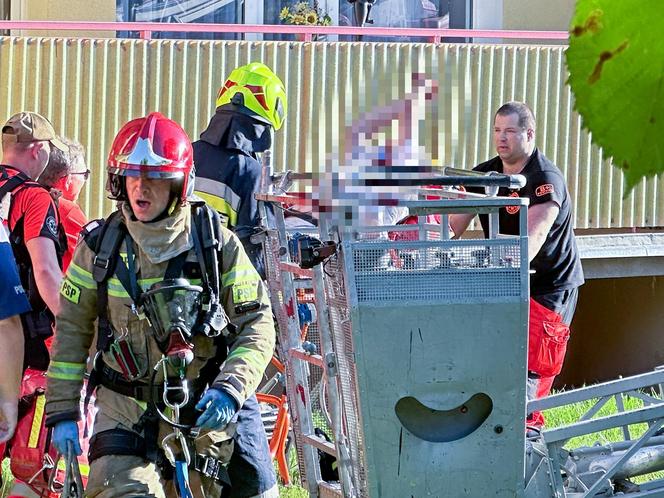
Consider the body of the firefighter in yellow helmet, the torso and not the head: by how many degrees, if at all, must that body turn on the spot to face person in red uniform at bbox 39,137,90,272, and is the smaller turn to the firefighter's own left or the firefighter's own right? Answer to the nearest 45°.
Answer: approximately 135° to the firefighter's own left

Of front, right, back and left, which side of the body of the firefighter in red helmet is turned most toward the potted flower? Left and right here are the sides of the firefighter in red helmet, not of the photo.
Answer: back

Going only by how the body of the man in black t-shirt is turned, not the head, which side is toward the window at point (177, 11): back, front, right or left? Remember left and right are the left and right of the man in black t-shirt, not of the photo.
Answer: right

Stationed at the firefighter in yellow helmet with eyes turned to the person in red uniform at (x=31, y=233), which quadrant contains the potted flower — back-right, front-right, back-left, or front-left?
back-right

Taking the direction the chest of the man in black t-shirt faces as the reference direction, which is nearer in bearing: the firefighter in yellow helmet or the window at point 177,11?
the firefighter in yellow helmet

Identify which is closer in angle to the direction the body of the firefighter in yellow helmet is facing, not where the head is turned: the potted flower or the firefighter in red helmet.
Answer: the potted flower

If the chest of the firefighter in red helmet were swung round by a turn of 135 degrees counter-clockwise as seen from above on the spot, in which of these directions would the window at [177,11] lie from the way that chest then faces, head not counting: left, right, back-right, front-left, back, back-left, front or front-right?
front-left

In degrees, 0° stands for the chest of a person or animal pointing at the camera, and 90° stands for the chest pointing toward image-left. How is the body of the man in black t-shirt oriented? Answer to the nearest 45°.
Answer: approximately 45°

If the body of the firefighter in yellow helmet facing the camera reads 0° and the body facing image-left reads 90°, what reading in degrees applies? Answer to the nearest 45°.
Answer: approximately 225°
